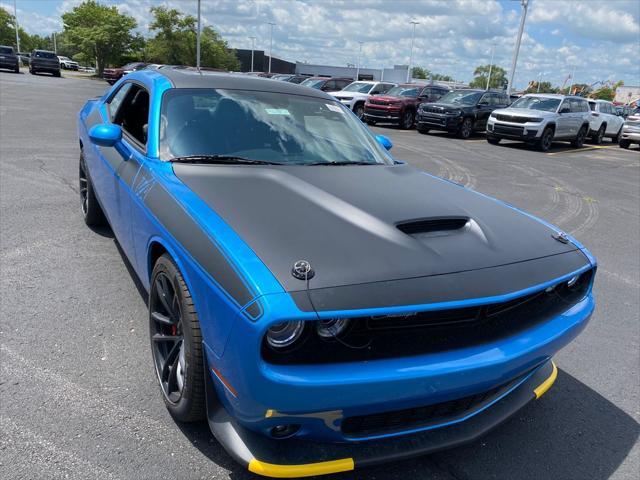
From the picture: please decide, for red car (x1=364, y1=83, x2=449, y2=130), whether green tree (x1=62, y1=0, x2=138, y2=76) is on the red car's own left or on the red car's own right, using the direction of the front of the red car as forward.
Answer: on the red car's own right

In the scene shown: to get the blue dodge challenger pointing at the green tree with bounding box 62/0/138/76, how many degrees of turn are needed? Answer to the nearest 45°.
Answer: approximately 180°

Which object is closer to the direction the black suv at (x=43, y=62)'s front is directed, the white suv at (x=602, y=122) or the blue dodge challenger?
the blue dodge challenger

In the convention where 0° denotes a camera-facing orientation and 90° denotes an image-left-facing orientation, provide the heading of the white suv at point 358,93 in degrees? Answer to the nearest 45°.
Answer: approximately 45°

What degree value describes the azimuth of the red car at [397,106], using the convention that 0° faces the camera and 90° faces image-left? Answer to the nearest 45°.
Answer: approximately 45°

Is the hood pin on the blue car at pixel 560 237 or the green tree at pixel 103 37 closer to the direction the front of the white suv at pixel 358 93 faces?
the hood pin on the blue car

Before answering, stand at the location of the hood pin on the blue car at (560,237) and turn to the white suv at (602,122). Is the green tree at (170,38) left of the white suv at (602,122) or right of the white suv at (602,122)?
left

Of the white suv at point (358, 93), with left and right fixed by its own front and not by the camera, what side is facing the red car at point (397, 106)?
left

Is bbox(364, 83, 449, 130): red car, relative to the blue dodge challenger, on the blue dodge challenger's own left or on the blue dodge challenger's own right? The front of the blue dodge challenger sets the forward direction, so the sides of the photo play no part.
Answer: on the blue dodge challenger's own left
